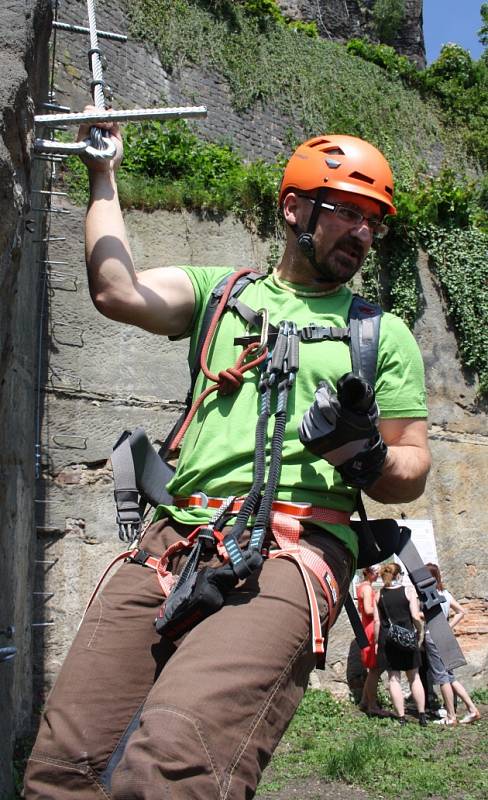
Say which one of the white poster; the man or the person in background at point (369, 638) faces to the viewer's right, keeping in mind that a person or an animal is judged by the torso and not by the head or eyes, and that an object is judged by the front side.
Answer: the person in background

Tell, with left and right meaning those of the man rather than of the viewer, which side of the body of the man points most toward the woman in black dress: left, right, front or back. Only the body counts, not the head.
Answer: back

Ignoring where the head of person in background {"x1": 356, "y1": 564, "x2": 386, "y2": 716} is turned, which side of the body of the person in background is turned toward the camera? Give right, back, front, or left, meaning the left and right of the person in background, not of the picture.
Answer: right

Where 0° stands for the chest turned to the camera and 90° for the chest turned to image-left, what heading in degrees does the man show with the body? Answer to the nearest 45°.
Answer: approximately 0°

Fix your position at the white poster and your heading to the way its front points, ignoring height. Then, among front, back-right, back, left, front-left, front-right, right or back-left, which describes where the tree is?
back

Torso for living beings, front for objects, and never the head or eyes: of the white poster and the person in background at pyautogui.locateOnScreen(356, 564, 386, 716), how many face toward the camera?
1

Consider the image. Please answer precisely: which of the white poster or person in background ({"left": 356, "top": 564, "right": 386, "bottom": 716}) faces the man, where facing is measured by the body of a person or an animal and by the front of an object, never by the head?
the white poster

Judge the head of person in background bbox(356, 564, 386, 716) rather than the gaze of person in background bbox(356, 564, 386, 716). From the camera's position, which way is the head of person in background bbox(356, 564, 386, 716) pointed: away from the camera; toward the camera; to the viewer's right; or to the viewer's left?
to the viewer's right

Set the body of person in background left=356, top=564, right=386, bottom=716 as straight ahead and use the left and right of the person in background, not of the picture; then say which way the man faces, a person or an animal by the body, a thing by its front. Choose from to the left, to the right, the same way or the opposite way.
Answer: to the right

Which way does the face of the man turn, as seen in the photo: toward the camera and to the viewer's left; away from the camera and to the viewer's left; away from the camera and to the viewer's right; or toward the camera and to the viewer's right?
toward the camera and to the viewer's right

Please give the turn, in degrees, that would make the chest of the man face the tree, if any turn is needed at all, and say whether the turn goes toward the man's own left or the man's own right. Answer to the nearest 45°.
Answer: approximately 180°

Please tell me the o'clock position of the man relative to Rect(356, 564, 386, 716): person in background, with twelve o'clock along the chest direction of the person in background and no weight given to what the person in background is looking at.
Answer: The man is roughly at 3 o'clock from the person in background.

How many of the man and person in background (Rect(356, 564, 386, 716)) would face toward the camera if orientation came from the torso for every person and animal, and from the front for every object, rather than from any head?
1
